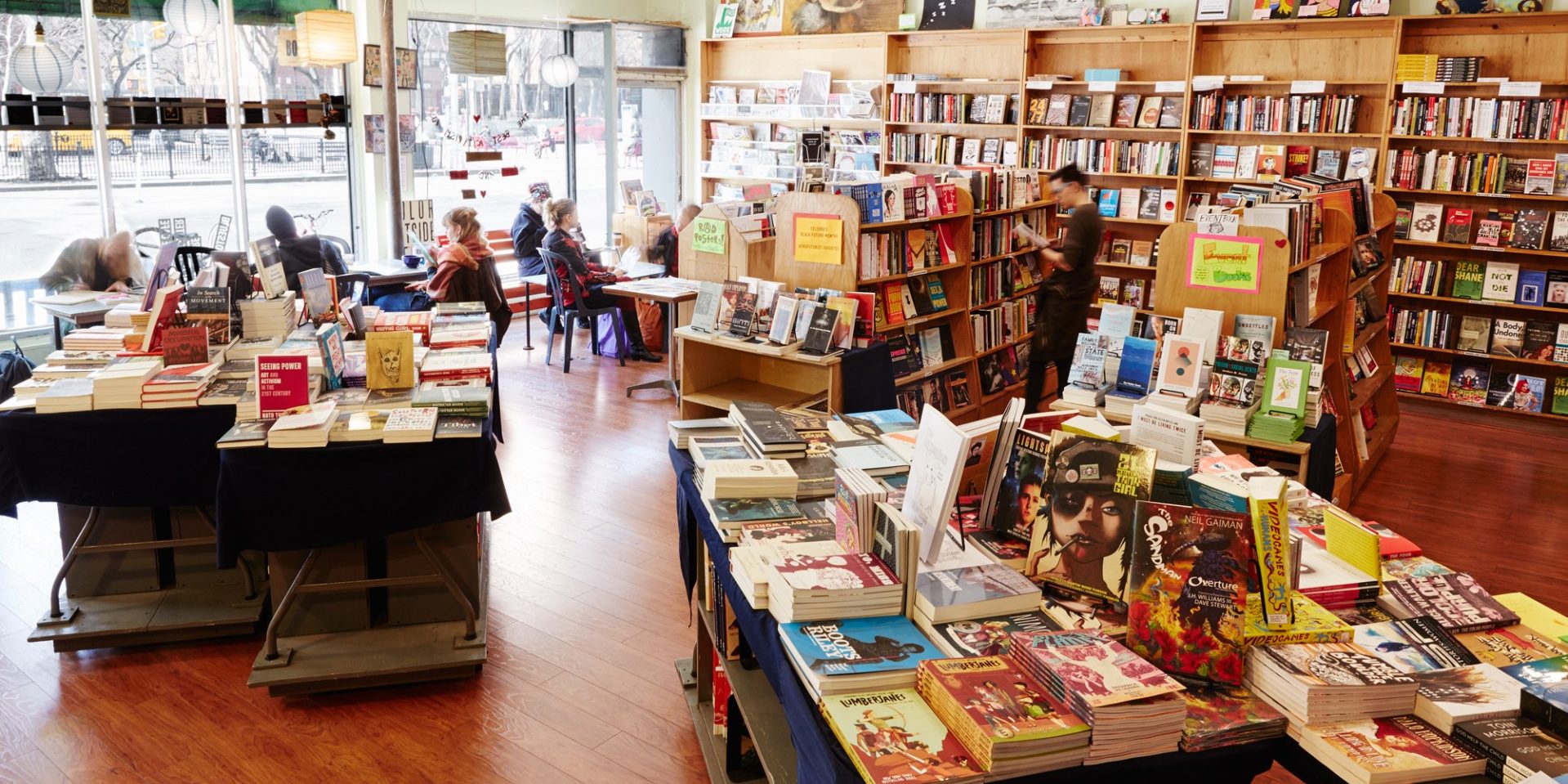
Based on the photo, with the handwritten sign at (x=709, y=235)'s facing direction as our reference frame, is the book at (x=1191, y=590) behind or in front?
in front

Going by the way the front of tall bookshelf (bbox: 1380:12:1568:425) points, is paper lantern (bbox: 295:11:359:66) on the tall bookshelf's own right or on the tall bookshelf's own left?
on the tall bookshelf's own right

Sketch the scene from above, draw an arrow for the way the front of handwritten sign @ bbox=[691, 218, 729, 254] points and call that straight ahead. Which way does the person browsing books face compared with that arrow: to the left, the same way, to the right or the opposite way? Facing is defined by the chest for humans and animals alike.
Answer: to the right

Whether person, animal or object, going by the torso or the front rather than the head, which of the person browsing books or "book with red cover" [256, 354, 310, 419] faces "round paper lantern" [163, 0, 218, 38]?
the person browsing books

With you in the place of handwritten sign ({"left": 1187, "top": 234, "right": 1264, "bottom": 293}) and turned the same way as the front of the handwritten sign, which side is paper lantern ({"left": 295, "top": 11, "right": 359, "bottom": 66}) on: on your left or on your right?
on your right

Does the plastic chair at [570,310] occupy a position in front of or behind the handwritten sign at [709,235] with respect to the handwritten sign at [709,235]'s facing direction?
in front

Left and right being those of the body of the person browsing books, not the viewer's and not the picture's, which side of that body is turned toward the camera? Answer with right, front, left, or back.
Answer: left

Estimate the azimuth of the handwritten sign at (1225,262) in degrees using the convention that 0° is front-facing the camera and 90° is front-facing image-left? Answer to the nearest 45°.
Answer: approximately 0°

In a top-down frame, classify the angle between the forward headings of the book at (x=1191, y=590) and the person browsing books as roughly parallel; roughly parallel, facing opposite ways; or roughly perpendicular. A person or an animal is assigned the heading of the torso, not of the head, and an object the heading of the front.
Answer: roughly perpendicular

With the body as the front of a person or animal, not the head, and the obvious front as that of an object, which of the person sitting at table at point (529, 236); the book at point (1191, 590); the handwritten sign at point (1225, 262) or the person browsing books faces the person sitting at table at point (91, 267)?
the person browsing books

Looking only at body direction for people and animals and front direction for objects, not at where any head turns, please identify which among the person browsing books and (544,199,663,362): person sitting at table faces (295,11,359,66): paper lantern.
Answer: the person browsing books

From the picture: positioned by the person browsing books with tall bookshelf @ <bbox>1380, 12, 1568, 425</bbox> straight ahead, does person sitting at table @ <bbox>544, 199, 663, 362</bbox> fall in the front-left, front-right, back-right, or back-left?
back-left
